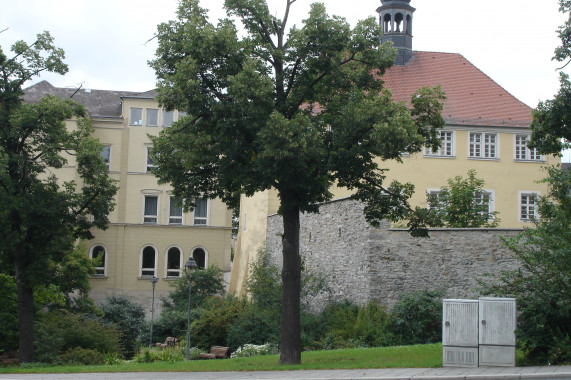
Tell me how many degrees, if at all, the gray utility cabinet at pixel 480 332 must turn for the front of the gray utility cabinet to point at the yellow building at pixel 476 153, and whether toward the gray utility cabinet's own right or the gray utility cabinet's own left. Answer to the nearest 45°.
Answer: approximately 180°

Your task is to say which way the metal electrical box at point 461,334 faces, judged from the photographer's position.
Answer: facing the viewer

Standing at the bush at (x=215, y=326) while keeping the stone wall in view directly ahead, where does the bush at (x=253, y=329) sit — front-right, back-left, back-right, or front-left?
front-right

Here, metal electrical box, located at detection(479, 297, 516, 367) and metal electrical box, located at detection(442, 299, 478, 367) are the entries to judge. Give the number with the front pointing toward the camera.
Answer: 2

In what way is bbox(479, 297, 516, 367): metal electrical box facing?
toward the camera

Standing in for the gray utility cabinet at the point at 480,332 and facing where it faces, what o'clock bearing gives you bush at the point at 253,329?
The bush is roughly at 5 o'clock from the gray utility cabinet.

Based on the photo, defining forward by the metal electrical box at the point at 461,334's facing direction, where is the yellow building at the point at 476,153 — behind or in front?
behind
